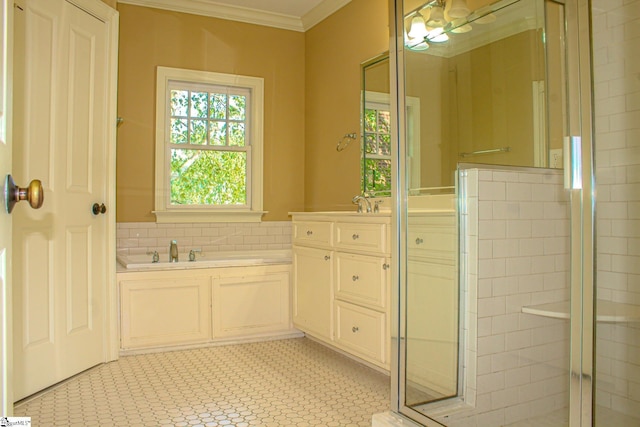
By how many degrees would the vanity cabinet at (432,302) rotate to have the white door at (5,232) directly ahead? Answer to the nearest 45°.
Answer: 0° — it already faces it

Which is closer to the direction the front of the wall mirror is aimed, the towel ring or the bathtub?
the bathtub

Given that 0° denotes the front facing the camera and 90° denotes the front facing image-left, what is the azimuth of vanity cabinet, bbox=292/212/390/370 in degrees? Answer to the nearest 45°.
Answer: approximately 45°

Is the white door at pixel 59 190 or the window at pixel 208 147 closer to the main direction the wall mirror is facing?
the white door

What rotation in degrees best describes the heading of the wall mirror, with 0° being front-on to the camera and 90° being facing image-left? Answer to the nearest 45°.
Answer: approximately 45°

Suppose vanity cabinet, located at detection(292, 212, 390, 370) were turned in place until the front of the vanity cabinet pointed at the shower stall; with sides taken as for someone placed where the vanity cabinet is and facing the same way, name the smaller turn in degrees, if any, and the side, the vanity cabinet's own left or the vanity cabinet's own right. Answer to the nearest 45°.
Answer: approximately 90° to the vanity cabinet's own left

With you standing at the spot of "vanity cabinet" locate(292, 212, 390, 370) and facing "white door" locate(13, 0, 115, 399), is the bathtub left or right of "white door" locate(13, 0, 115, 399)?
right

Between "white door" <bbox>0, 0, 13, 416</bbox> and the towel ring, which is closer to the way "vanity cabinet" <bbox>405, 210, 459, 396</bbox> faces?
the white door

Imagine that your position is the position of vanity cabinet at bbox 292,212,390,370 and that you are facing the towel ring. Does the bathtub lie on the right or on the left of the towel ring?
left
